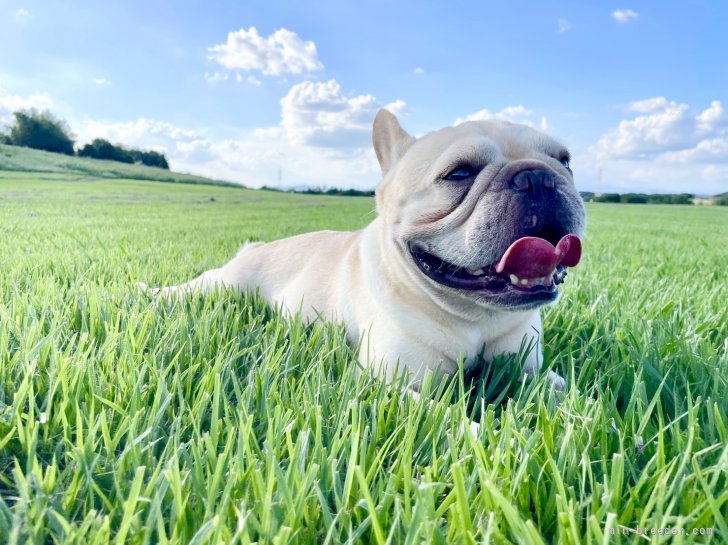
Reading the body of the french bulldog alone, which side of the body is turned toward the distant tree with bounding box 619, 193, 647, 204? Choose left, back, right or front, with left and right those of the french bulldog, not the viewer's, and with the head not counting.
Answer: left

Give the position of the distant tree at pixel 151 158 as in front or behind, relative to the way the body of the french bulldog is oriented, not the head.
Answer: behind

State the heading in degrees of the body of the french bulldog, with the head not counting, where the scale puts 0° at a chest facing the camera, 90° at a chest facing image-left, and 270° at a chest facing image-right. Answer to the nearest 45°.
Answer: approximately 315°

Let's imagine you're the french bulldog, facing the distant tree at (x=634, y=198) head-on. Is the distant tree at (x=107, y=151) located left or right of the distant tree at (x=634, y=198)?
left

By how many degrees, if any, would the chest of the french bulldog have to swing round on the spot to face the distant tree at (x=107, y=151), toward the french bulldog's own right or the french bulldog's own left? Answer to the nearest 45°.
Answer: approximately 180°

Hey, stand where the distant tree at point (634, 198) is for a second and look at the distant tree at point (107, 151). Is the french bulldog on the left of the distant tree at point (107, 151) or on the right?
left

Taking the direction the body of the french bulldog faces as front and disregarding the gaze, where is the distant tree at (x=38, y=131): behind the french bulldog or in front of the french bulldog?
behind
